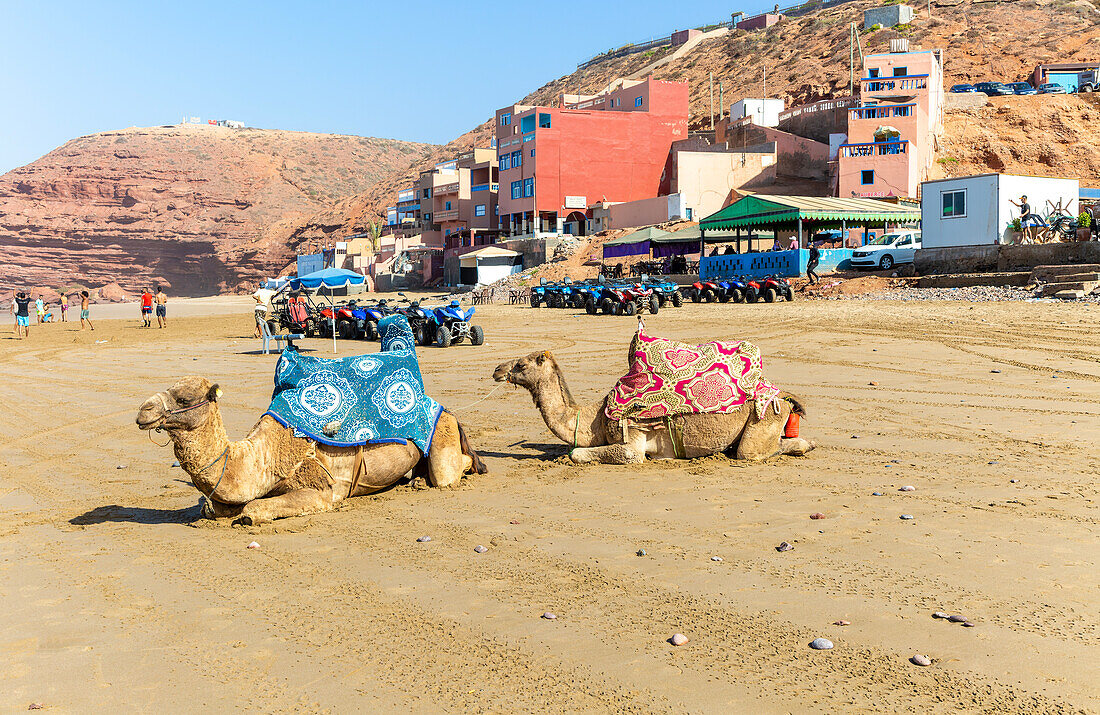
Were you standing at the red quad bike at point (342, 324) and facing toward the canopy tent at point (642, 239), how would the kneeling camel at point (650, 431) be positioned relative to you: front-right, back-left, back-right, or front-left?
back-right

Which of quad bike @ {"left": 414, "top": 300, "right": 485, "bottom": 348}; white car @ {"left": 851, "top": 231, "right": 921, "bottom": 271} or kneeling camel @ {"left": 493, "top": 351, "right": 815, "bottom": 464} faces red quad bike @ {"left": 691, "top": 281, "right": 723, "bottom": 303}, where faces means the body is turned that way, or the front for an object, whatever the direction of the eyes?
the white car

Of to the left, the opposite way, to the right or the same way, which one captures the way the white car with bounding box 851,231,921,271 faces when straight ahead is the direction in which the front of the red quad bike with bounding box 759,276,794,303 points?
to the right

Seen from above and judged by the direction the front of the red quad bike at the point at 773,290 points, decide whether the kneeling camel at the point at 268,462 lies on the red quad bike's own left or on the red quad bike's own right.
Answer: on the red quad bike's own right

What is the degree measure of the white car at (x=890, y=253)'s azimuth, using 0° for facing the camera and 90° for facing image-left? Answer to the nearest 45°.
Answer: approximately 45°

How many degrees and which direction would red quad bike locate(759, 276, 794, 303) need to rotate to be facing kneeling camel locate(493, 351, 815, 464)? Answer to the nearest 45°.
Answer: approximately 45° to its right

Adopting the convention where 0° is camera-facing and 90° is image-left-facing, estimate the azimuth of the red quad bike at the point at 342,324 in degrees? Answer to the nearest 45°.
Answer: approximately 315°

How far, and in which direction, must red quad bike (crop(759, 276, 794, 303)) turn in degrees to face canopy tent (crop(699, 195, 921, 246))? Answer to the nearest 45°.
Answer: approximately 135° to its left

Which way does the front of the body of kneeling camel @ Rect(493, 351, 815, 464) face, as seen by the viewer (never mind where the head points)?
to the viewer's left

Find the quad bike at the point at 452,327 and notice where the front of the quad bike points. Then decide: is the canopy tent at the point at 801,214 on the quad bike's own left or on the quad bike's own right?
on the quad bike's own left
